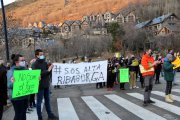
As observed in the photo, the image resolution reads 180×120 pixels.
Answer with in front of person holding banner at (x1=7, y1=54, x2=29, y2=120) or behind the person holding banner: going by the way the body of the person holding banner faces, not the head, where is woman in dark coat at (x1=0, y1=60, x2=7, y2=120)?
behind

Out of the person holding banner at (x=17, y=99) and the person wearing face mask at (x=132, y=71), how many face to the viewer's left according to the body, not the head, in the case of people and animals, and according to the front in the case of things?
0

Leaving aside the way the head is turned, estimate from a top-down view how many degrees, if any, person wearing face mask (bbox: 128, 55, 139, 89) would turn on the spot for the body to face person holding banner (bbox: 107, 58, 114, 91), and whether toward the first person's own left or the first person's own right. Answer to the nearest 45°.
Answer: approximately 135° to the first person's own right

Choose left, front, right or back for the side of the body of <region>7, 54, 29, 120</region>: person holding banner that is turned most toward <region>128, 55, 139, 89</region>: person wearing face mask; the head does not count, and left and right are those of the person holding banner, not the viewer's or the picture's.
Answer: left

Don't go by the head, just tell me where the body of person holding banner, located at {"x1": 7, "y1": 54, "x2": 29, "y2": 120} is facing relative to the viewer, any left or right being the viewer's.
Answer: facing the viewer and to the right of the viewer

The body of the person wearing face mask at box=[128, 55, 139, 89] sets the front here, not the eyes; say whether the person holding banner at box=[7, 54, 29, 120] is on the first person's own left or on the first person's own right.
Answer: on the first person's own right

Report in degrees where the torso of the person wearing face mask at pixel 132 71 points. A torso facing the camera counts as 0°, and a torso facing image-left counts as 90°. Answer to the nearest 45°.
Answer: approximately 315°
